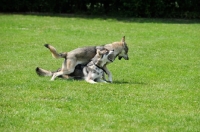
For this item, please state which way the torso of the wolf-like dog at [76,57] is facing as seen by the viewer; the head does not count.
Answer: to the viewer's right
